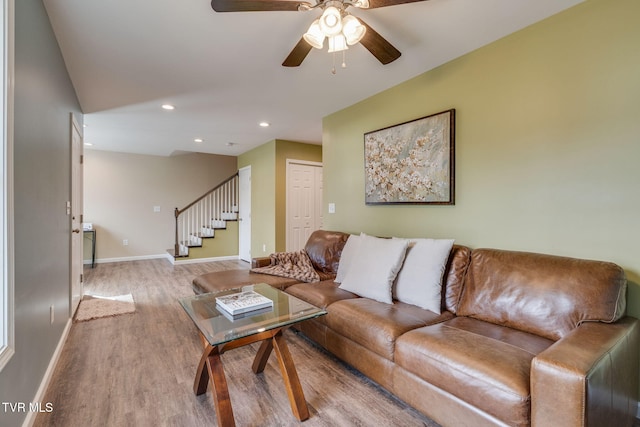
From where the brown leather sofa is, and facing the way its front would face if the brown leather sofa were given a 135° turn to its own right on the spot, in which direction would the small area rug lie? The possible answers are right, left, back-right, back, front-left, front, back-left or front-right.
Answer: left

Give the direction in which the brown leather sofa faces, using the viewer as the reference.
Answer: facing the viewer and to the left of the viewer

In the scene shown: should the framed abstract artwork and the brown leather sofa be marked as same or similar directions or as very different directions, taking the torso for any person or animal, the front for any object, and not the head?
same or similar directions

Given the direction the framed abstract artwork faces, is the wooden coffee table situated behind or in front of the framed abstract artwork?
in front

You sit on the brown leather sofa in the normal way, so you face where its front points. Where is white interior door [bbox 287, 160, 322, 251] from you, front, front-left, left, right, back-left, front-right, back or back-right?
right

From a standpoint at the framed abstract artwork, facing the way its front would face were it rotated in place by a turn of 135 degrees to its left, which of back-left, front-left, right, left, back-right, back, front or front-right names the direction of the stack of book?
back-right

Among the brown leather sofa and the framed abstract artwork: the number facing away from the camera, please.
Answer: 0

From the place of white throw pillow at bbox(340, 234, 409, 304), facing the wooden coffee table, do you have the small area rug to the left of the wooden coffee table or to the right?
right

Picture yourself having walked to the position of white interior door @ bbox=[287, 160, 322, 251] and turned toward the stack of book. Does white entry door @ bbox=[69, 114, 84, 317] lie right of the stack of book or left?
right

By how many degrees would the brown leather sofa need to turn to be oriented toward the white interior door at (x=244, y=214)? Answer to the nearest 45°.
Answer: approximately 90° to its right

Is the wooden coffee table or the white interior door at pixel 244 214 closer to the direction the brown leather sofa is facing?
the wooden coffee table

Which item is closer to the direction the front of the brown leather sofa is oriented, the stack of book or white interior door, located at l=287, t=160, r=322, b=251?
the stack of book
